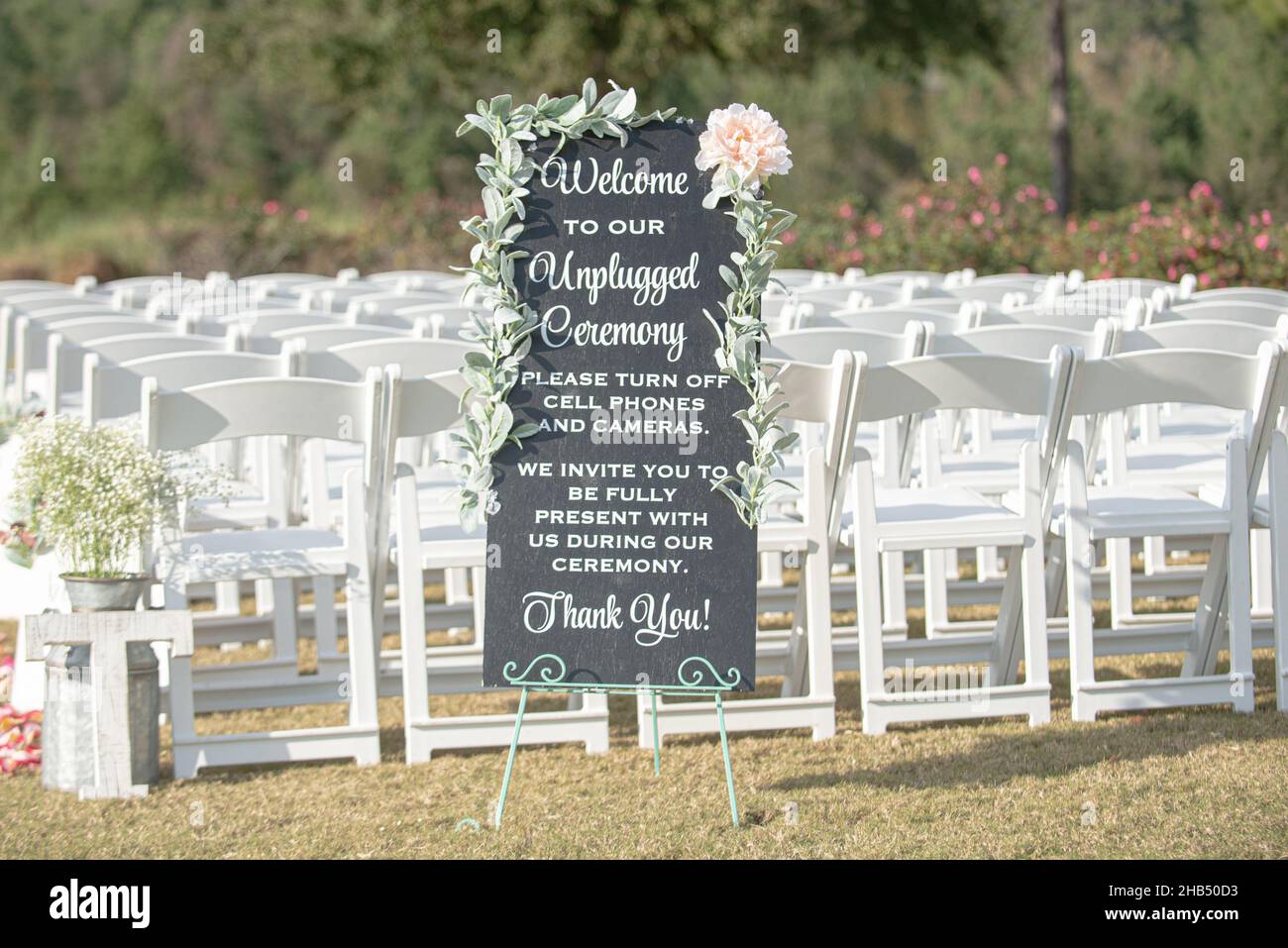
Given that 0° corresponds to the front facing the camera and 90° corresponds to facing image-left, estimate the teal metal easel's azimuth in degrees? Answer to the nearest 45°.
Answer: approximately 0°

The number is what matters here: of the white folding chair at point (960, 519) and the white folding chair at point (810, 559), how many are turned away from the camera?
2

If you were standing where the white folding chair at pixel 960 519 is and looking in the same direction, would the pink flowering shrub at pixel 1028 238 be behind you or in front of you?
in front

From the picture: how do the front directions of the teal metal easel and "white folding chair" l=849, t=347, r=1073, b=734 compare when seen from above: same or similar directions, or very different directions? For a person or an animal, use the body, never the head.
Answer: very different directions

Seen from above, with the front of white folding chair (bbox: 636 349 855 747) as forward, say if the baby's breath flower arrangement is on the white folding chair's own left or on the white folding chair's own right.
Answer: on the white folding chair's own left

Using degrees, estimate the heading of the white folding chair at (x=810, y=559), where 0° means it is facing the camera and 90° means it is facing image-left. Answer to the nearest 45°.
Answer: approximately 180°

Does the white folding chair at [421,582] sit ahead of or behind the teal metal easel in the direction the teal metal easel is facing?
behind

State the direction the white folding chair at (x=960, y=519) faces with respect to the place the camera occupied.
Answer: facing away from the viewer

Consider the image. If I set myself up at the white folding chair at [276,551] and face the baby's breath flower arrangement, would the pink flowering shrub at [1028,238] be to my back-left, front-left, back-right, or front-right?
back-right

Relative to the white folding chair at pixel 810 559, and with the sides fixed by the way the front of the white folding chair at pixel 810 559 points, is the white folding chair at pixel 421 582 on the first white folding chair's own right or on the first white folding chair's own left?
on the first white folding chair's own left
